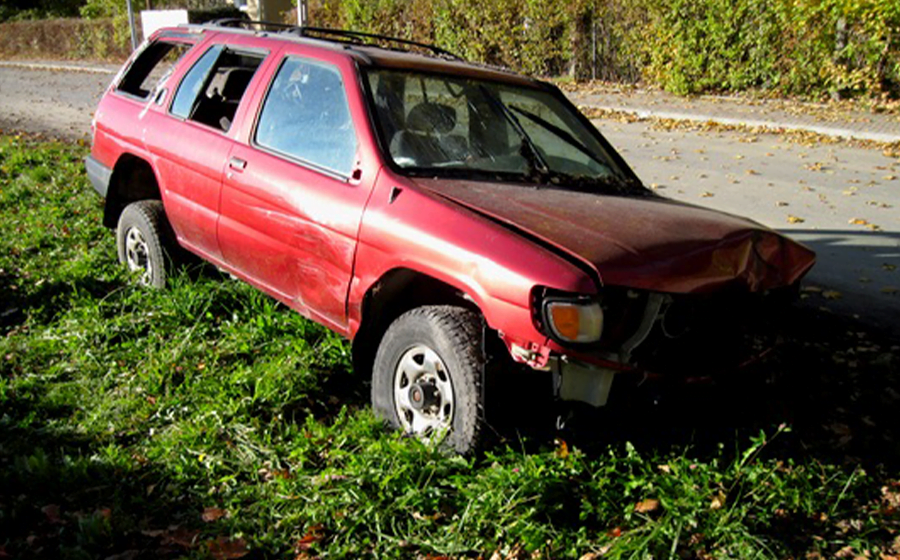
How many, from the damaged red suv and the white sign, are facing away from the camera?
0

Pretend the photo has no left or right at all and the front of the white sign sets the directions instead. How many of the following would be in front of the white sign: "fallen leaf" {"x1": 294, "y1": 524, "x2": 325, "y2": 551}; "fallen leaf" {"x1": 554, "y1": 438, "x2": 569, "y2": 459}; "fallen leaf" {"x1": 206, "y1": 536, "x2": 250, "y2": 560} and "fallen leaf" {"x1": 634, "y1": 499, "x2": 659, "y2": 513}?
4

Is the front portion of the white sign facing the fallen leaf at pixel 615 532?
yes

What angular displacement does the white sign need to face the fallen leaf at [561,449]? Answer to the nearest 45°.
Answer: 0° — it already faces it

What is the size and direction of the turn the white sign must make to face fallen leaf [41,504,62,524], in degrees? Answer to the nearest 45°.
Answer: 0° — it already faces it

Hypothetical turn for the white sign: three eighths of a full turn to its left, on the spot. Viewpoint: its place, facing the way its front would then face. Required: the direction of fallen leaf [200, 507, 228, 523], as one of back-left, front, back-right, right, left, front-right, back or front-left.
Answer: back-right

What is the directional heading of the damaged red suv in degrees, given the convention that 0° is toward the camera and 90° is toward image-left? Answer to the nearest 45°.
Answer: approximately 315°

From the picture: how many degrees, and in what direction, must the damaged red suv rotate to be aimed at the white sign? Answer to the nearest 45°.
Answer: approximately 135° to its left

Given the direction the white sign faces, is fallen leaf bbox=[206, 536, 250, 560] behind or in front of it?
in front

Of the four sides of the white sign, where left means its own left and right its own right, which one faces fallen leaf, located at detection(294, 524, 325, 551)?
front

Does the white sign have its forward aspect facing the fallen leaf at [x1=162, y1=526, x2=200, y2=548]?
yes

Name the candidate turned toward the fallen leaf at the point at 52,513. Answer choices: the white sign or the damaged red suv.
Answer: the white sign

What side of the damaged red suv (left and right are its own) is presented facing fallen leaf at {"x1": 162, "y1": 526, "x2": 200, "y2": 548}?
right

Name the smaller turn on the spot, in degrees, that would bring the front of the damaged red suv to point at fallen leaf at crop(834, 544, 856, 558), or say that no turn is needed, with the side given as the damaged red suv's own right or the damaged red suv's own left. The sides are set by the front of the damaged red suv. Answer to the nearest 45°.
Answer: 0° — it already faces it
